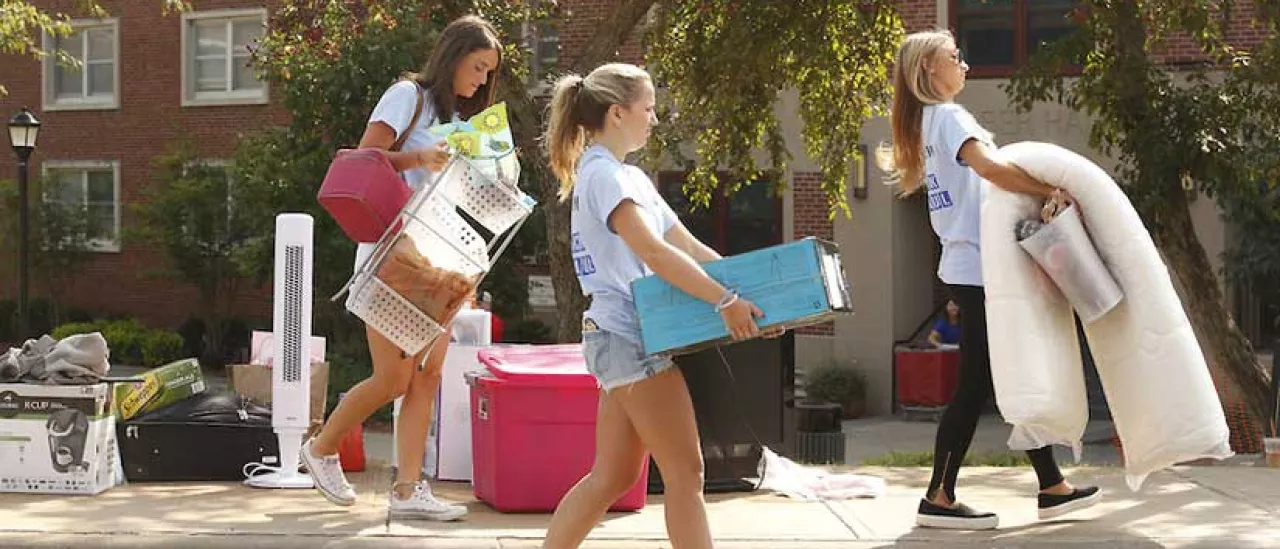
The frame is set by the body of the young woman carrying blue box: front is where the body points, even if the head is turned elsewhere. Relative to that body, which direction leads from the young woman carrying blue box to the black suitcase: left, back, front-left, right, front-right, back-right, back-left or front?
back-left

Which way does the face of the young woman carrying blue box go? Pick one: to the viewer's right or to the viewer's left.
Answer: to the viewer's right

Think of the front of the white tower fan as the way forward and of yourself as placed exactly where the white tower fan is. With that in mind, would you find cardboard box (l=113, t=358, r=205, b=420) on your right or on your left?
on your right

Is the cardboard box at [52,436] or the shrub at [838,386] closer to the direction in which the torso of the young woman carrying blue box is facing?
the shrub

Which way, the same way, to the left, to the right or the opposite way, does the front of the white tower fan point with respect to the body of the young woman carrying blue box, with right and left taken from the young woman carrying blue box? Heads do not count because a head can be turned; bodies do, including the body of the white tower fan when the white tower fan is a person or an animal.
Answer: to the right

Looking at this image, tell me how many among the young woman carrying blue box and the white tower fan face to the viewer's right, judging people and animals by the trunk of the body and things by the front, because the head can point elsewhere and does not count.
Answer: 1

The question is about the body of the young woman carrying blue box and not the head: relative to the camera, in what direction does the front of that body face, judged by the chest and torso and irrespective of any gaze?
to the viewer's right

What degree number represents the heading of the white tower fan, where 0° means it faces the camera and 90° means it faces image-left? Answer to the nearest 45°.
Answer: approximately 0°

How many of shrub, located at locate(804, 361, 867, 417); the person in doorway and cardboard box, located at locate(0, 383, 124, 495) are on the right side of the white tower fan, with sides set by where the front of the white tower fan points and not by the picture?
1

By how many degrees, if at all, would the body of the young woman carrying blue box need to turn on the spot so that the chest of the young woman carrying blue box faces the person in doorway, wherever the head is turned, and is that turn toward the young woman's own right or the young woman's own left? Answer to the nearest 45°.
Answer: approximately 90° to the young woman's own left

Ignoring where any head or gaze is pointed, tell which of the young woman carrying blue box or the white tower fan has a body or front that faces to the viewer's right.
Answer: the young woman carrying blue box

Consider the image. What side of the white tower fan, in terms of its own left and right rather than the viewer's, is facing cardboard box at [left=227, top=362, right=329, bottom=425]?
back

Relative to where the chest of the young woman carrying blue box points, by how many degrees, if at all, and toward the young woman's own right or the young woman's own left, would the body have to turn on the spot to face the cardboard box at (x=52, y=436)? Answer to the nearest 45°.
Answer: approximately 135° to the young woman's own left

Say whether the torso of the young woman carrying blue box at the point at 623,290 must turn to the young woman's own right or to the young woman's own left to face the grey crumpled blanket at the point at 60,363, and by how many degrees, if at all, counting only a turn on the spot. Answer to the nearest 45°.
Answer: approximately 135° to the young woman's own left
